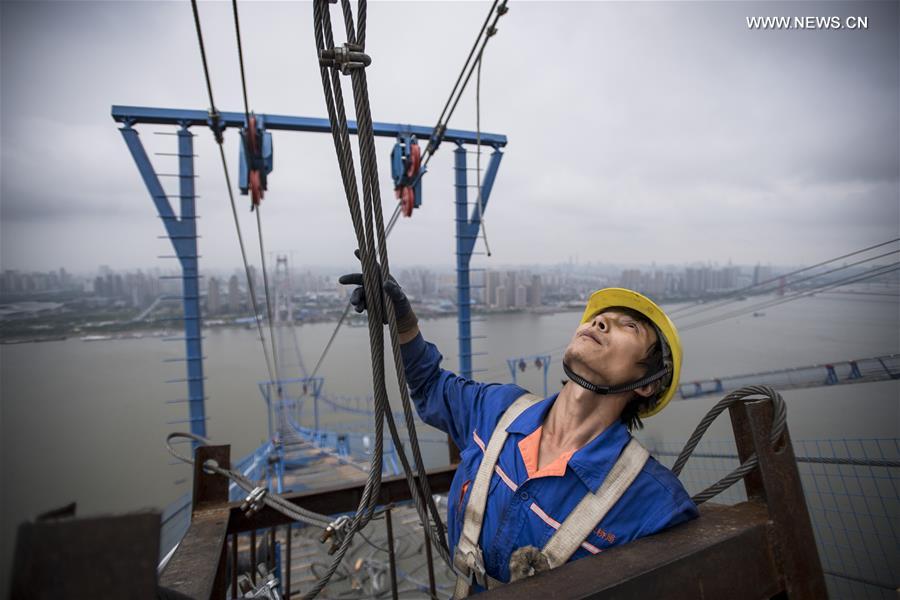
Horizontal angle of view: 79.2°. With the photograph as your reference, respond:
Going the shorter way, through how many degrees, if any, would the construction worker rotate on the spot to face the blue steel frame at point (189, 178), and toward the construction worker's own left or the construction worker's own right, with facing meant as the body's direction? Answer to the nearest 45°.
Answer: approximately 90° to the construction worker's own right

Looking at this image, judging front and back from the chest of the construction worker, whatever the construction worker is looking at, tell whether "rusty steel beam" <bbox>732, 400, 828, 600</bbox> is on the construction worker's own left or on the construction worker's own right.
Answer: on the construction worker's own left

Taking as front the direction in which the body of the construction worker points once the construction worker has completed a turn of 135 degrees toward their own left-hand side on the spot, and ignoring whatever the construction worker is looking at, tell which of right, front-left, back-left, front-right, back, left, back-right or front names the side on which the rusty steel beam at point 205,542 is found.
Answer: back

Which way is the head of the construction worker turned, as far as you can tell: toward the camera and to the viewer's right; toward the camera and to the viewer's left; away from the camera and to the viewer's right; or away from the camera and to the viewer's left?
toward the camera and to the viewer's left

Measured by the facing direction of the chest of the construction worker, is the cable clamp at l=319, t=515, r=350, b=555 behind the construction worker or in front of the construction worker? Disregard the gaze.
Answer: in front

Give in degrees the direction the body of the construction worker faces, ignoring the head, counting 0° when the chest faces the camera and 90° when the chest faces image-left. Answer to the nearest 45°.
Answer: approximately 45°

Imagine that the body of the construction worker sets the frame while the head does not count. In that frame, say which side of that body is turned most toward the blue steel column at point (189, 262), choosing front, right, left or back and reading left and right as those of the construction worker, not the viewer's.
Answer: right

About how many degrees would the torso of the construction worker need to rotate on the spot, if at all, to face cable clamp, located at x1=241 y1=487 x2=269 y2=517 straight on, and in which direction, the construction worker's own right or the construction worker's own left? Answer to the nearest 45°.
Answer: approximately 45° to the construction worker's own right
